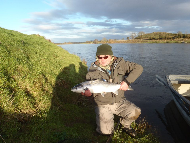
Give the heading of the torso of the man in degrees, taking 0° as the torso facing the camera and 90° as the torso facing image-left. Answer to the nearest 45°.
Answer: approximately 0°
